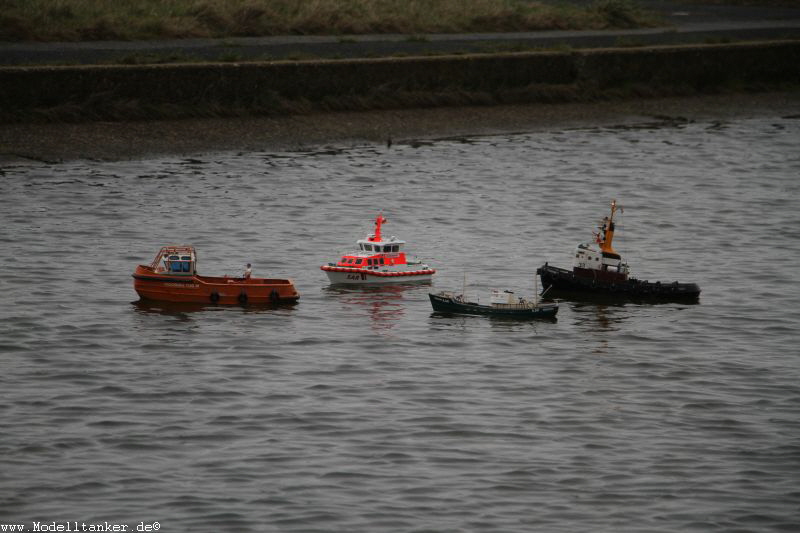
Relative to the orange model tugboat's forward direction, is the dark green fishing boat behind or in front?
behind

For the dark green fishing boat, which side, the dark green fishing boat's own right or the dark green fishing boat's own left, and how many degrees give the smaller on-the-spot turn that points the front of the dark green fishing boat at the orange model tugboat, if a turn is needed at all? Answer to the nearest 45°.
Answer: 0° — it already faces it

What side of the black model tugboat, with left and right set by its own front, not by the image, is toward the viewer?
left

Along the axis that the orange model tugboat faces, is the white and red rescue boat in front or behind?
behind

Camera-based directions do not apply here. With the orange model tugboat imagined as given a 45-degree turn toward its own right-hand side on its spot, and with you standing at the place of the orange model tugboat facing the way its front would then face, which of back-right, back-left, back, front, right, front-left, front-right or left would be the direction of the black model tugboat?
back-right

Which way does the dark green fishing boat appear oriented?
to the viewer's left

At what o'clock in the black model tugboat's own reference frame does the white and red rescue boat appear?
The white and red rescue boat is roughly at 12 o'clock from the black model tugboat.

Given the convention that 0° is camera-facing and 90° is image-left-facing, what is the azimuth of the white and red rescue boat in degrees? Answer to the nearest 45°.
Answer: approximately 90°

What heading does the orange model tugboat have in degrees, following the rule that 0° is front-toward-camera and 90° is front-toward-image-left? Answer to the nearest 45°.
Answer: approximately 90°
